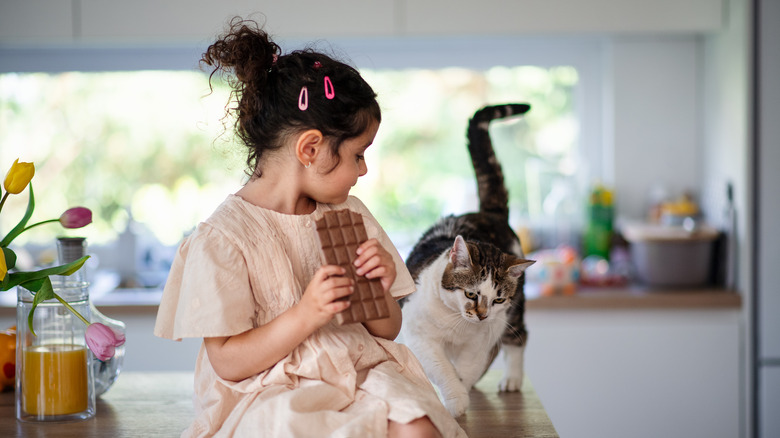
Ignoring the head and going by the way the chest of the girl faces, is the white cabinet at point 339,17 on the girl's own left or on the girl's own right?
on the girl's own left

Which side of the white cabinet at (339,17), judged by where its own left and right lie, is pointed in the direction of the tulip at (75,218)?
front

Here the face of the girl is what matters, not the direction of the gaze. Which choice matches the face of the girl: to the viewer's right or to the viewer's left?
to the viewer's right

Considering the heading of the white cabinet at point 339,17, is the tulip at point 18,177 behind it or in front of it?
in front

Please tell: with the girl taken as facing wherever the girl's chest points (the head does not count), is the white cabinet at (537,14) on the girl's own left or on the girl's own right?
on the girl's own left

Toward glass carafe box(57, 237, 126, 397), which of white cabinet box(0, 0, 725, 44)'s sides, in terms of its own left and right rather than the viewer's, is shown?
front

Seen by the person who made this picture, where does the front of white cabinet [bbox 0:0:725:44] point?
facing the viewer

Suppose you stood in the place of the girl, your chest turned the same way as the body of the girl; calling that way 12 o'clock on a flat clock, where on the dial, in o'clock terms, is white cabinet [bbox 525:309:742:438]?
The white cabinet is roughly at 9 o'clock from the girl.

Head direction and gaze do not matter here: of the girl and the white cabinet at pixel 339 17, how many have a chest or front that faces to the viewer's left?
0
